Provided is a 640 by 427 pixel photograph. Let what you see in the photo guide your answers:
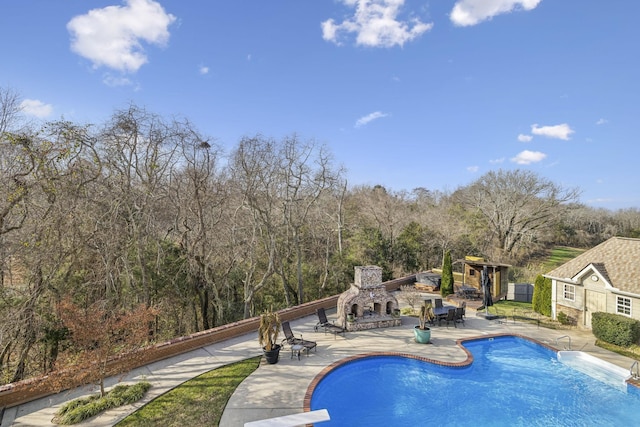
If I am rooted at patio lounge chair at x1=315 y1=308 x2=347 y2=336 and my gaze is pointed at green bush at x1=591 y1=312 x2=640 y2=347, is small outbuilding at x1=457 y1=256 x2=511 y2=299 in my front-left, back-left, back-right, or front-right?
front-left

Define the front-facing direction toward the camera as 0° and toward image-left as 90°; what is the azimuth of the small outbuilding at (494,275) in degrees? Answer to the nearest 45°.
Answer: approximately 45°

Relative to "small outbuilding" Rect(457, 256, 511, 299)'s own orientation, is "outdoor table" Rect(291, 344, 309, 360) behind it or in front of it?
in front

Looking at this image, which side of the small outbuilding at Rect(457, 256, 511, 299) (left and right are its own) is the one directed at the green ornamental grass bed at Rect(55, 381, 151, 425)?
front

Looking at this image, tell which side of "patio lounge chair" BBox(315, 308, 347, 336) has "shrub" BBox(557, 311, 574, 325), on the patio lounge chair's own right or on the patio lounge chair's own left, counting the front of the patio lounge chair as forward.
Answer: on the patio lounge chair's own left

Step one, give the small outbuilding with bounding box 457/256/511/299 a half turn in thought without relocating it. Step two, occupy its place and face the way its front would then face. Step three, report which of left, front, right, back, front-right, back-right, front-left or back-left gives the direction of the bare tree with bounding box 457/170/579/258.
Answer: front-left

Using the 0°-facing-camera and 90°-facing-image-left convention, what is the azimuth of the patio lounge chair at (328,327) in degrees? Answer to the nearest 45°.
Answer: approximately 315°

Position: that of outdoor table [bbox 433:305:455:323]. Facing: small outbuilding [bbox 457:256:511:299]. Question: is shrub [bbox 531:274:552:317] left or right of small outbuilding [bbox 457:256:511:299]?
right

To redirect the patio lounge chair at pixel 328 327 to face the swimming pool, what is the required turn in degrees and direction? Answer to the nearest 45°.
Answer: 0° — it already faces it

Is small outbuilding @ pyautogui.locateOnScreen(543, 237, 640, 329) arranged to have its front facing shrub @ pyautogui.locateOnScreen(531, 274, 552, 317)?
no

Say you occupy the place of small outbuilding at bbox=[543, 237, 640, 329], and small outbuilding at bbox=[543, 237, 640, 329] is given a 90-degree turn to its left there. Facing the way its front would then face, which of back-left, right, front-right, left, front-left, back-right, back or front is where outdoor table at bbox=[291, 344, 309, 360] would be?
right

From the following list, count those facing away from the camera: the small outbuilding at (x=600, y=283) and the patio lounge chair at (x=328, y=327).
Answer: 0

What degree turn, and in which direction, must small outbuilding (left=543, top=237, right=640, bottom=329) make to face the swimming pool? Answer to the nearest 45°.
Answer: approximately 45° to its left

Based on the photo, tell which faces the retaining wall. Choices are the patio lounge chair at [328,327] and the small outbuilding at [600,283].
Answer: the small outbuilding

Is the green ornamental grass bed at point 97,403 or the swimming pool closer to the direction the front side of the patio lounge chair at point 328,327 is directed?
the swimming pool

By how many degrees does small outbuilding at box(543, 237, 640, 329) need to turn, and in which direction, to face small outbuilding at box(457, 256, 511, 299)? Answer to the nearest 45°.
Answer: approximately 90° to its right

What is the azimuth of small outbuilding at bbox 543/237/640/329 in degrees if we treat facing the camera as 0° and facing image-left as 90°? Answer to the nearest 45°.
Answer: approximately 45°

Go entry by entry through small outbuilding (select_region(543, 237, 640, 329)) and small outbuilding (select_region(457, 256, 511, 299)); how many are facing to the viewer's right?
0
